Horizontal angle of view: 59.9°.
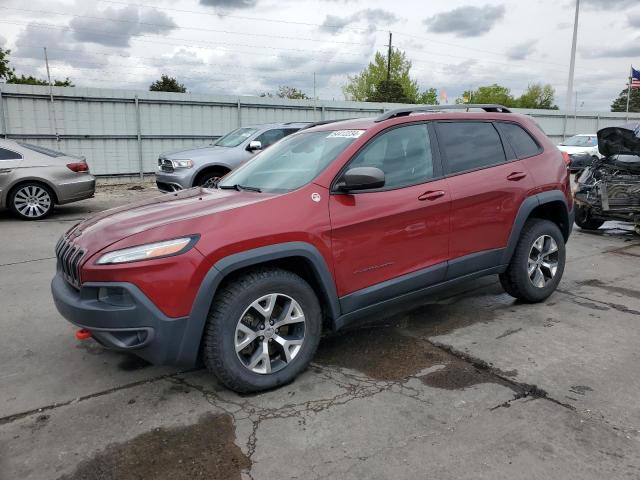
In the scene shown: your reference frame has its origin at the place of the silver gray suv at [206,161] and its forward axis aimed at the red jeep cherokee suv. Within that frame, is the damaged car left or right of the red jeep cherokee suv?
left

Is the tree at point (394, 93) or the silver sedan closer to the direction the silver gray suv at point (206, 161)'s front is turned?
the silver sedan

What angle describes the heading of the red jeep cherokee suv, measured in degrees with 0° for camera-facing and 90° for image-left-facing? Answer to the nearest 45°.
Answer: approximately 45°

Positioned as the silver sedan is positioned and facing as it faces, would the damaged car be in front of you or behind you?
behind

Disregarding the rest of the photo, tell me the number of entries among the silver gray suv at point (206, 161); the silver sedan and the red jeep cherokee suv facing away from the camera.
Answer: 0

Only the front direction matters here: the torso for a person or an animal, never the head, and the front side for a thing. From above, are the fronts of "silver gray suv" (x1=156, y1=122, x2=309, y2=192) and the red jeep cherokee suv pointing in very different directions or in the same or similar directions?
same or similar directions

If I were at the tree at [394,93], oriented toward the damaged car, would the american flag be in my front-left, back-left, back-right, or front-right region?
front-left

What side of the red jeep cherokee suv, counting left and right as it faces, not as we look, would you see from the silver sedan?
right

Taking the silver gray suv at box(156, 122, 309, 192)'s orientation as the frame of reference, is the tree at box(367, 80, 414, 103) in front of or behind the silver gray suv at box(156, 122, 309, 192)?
behind

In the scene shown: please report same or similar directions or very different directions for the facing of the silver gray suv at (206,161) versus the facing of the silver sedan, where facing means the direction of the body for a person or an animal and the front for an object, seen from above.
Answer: same or similar directions

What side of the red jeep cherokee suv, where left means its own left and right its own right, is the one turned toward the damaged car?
back

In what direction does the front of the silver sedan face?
to the viewer's left
